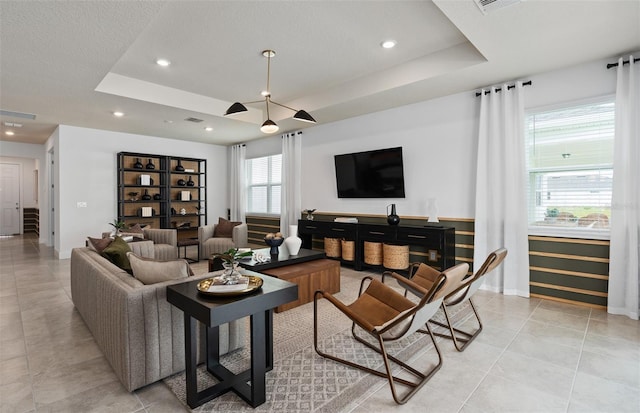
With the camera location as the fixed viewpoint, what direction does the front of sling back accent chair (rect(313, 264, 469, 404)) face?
facing away from the viewer and to the left of the viewer

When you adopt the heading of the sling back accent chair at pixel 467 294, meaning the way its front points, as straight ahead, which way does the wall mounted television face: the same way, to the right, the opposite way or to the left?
to the left

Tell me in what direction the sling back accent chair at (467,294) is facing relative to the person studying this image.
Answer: facing away from the viewer and to the left of the viewer

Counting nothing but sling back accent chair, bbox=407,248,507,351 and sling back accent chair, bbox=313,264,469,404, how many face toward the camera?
0

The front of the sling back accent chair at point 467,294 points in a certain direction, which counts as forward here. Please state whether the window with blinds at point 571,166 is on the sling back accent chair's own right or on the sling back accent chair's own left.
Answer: on the sling back accent chair's own right

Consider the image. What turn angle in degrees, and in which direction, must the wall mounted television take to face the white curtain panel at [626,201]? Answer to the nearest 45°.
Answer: approximately 90° to its left

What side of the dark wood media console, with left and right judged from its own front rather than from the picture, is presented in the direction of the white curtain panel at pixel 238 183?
right

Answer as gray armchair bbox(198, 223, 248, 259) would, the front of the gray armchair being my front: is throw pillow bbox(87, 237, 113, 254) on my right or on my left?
on my right

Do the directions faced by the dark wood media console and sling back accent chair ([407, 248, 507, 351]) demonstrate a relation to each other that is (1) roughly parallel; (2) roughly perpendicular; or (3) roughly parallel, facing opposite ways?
roughly perpendicular

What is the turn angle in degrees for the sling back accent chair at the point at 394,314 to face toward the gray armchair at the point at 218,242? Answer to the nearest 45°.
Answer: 0° — it already faces it
